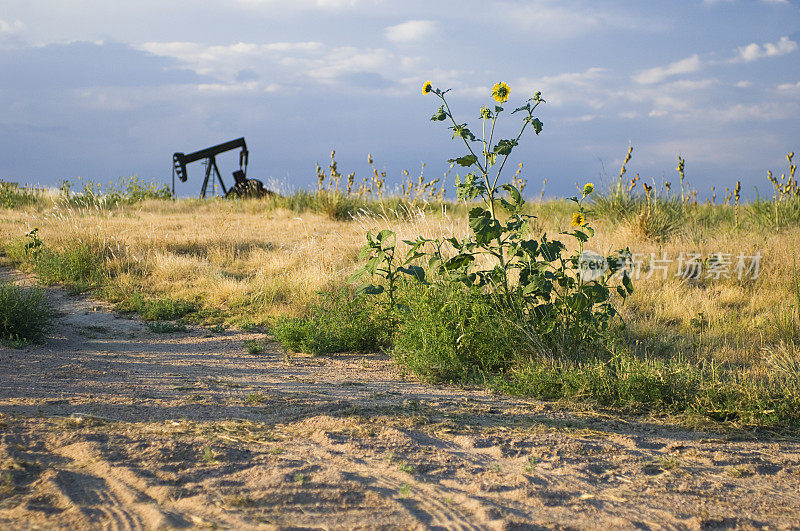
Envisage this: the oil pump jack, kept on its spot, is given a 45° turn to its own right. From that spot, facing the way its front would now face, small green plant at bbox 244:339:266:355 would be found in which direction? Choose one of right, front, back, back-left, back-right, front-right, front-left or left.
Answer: back-left

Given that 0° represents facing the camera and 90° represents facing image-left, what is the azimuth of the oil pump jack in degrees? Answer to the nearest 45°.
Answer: approximately 90°

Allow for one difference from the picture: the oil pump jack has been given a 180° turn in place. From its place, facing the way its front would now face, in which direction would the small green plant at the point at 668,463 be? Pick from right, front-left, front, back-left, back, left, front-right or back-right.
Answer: right

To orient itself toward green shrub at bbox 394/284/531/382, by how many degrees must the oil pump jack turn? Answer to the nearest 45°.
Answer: approximately 90° to its left

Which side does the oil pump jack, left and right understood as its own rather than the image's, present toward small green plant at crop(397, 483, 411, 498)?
left

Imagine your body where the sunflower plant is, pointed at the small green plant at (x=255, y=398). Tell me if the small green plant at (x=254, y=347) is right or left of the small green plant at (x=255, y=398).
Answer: right

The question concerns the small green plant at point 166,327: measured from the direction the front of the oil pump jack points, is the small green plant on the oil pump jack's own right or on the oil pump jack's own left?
on the oil pump jack's own left

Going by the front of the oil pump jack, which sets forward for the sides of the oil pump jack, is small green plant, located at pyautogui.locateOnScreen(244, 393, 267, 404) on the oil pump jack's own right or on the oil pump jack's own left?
on the oil pump jack's own left

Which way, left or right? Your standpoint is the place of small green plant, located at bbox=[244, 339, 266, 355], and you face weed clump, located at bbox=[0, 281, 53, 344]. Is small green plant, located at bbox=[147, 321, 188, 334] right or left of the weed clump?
right

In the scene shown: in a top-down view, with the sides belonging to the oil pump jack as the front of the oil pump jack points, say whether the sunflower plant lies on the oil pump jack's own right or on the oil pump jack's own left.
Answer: on the oil pump jack's own left

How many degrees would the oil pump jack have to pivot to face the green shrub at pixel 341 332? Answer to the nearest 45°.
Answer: approximately 90° to its left
